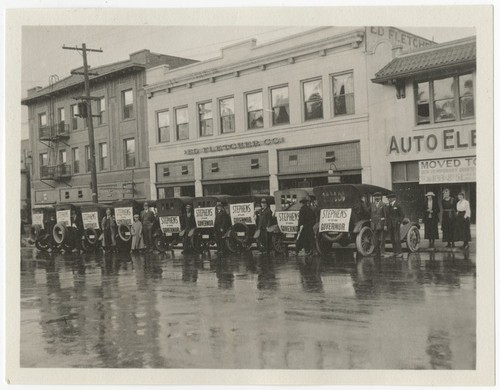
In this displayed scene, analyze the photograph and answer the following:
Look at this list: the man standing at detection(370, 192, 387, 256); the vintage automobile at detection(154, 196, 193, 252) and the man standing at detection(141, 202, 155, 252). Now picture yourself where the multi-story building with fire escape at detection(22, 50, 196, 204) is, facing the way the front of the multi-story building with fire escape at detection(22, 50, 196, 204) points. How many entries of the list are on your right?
0

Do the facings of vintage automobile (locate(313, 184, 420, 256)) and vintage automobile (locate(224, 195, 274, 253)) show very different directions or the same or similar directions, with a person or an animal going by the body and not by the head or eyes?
same or similar directions

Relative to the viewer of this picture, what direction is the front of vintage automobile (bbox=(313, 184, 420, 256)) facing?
facing away from the viewer and to the right of the viewer

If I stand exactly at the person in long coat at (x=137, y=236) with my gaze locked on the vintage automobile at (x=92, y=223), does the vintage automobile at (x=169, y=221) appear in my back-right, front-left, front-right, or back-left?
back-right

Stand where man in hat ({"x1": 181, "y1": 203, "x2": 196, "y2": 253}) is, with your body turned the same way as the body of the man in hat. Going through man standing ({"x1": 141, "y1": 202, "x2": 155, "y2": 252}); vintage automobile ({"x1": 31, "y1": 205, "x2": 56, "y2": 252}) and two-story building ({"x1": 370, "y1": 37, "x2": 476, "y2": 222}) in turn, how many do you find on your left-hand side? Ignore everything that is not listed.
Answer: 1

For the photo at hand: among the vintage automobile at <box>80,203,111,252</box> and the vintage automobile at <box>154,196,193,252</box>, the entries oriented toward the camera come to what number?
0

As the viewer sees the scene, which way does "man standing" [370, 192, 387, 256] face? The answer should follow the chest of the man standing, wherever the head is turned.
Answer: toward the camera

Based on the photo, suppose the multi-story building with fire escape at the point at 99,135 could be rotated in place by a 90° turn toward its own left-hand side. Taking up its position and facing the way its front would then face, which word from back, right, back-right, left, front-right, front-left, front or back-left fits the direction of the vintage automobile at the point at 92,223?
front-right

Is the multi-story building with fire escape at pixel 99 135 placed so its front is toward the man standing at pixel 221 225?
no

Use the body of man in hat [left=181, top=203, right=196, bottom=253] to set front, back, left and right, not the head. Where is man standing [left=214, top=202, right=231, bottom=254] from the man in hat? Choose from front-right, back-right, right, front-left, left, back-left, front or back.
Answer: front-left

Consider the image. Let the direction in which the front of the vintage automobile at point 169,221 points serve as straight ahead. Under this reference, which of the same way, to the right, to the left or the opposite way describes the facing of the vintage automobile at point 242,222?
the same way
